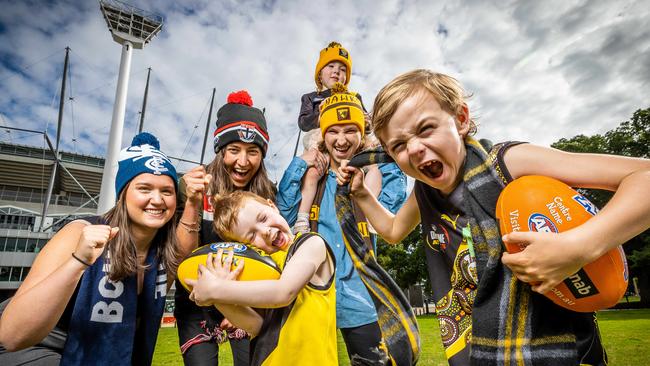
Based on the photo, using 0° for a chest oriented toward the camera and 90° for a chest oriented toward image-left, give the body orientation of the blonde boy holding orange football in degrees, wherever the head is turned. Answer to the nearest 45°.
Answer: approximately 45°

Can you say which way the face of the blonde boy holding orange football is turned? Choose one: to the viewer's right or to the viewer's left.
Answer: to the viewer's left

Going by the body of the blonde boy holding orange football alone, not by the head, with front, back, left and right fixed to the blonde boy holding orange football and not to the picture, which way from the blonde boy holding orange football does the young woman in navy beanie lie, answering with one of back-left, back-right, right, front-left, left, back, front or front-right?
front-right

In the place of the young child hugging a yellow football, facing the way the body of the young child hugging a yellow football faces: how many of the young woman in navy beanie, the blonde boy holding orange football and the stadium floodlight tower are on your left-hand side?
1

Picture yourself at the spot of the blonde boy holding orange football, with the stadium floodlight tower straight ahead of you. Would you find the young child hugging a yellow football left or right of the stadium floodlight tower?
left
